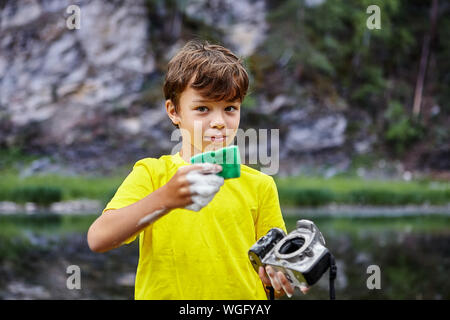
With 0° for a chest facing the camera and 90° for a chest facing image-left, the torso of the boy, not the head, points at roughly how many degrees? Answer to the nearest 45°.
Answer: approximately 0°
